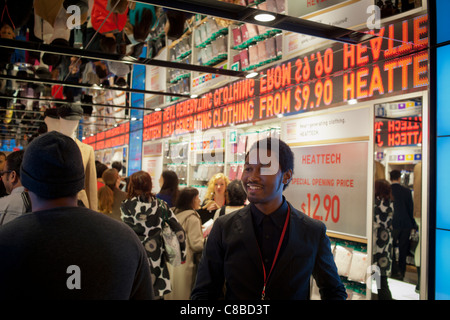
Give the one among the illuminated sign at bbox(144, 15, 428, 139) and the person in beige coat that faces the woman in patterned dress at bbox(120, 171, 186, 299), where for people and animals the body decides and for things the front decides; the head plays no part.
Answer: the illuminated sign

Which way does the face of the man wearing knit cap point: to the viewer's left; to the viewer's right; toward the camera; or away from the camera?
away from the camera

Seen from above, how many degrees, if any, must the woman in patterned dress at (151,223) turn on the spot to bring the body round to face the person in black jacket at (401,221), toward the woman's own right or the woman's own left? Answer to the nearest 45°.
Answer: approximately 90° to the woman's own right

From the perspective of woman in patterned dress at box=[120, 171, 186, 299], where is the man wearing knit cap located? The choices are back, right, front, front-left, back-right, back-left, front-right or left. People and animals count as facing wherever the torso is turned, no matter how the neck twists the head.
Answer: back

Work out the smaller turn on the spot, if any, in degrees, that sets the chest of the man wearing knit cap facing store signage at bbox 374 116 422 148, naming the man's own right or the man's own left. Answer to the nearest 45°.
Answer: approximately 45° to the man's own right

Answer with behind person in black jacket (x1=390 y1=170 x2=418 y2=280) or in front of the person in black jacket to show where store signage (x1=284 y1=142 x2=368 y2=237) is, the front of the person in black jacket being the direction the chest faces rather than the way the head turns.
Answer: behind

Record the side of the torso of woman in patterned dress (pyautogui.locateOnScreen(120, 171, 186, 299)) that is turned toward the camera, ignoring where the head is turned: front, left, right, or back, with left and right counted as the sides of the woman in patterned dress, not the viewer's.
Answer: back

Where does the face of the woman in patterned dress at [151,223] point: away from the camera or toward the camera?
away from the camera

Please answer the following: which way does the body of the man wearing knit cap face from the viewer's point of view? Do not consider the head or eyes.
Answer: away from the camera
